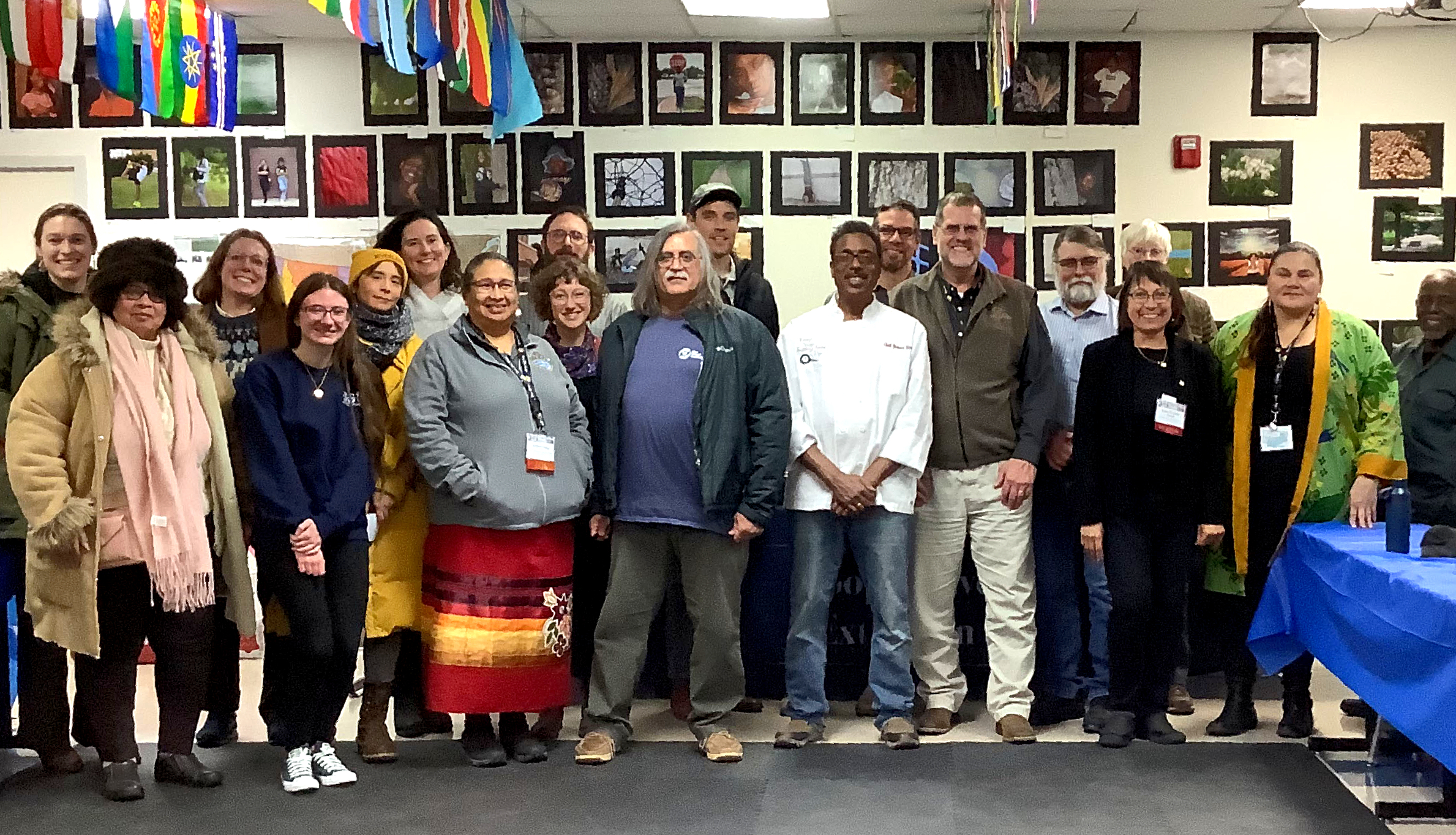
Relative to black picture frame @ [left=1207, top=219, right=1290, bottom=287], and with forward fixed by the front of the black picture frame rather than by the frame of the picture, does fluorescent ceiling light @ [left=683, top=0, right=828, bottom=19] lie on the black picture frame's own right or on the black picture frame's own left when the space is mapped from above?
on the black picture frame's own right

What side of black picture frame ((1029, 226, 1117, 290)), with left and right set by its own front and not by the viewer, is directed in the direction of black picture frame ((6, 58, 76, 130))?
right

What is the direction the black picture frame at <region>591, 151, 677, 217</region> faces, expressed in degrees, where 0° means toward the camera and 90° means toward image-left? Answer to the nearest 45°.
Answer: approximately 0°

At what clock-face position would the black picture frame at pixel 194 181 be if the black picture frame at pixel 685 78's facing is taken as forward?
the black picture frame at pixel 194 181 is roughly at 3 o'clock from the black picture frame at pixel 685 78.

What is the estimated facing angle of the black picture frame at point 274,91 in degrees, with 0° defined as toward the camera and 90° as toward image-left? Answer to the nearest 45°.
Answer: approximately 0°

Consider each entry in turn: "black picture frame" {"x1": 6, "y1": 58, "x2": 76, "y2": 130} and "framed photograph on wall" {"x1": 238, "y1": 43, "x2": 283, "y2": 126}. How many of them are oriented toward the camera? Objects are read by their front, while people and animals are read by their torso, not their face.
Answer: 2
